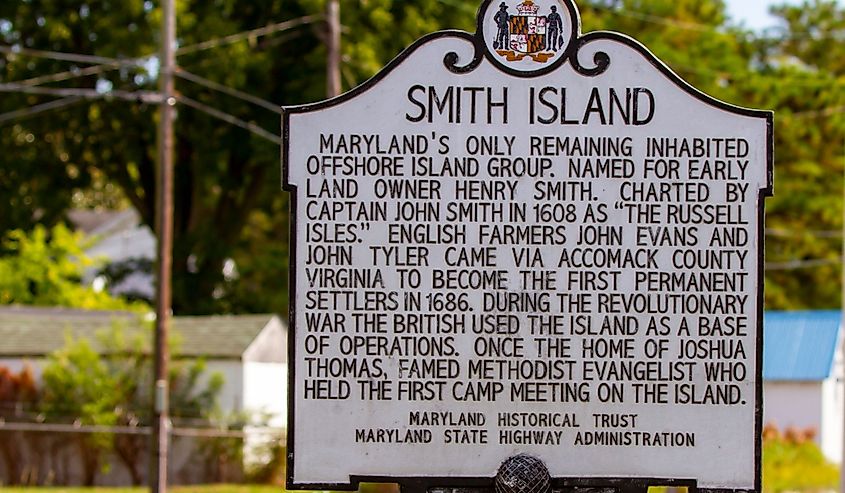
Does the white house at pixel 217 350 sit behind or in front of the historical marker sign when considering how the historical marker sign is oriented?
behind

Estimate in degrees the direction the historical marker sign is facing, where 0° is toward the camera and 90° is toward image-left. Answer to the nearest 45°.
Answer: approximately 0°
